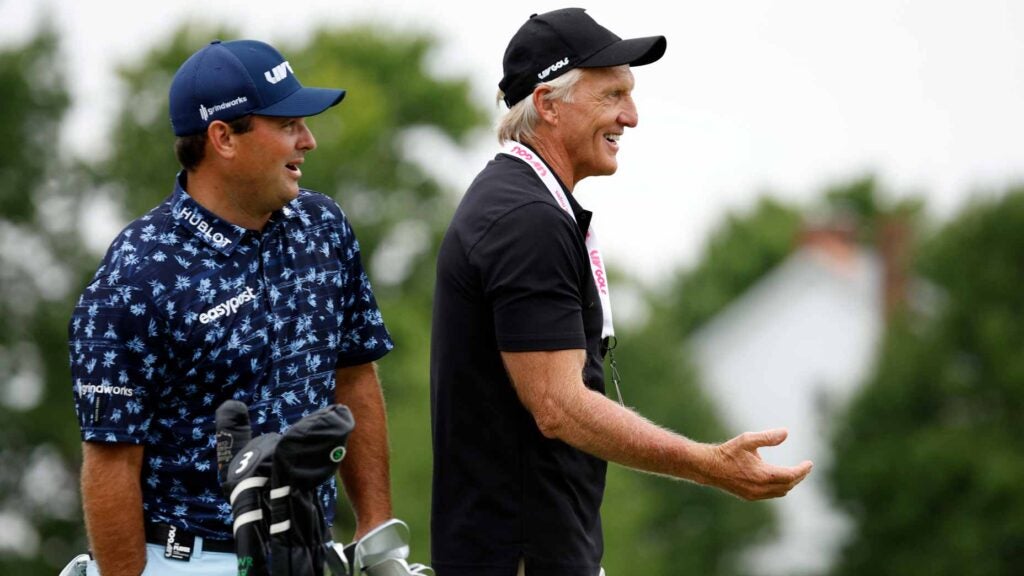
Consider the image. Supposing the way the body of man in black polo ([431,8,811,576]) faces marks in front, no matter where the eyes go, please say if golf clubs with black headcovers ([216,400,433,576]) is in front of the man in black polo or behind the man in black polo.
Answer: behind

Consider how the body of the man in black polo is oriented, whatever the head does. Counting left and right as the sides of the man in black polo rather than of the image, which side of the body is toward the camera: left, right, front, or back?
right

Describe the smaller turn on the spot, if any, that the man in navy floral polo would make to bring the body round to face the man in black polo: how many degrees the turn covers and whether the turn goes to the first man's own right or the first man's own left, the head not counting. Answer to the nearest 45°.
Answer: approximately 45° to the first man's own left

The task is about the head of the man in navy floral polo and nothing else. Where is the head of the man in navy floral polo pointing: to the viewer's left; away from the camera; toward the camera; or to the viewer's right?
to the viewer's right

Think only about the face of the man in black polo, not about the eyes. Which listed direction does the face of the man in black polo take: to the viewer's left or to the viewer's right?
to the viewer's right

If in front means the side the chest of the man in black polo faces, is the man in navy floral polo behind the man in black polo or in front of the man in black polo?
behind

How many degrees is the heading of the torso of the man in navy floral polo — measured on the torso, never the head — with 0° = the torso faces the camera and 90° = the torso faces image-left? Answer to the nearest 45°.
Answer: approximately 315°
